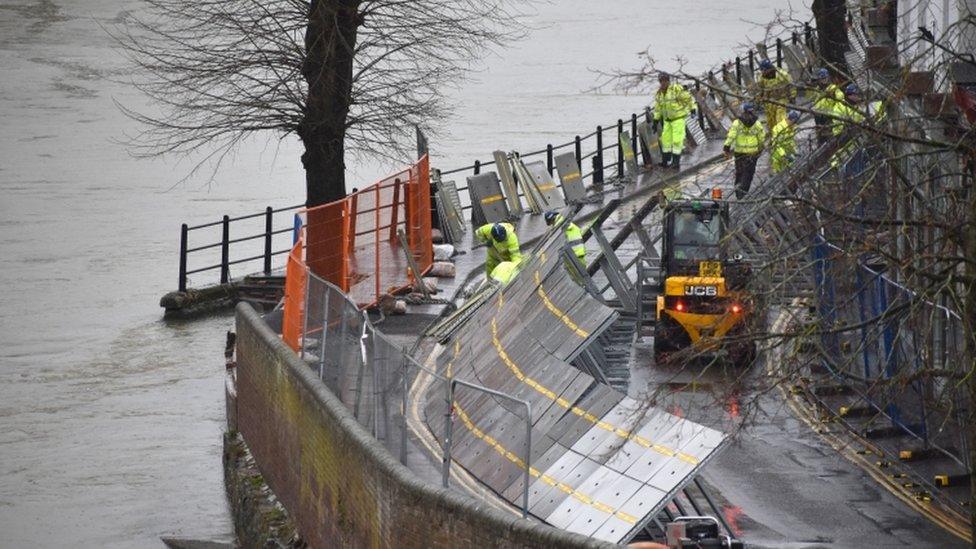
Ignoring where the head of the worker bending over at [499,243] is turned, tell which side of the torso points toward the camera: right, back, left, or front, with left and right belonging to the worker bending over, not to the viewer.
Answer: front

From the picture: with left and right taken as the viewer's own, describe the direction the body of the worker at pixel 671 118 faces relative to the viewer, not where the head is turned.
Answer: facing the viewer and to the left of the viewer

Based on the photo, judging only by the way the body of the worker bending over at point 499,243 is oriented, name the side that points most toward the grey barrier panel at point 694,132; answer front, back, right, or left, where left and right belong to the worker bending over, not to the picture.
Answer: back

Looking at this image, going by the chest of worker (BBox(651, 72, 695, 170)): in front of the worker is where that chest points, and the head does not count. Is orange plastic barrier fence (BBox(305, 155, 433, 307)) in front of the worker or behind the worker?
in front

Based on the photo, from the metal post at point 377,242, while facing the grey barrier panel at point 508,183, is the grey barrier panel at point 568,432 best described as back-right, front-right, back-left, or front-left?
back-right

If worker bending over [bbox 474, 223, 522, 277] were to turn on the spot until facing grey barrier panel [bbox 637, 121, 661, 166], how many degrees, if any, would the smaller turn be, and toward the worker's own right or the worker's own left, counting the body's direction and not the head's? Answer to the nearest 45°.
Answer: approximately 180°

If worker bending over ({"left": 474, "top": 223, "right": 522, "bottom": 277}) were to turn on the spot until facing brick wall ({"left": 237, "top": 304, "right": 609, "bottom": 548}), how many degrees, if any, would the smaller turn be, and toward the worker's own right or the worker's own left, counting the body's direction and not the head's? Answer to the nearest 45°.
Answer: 0° — they already face it
